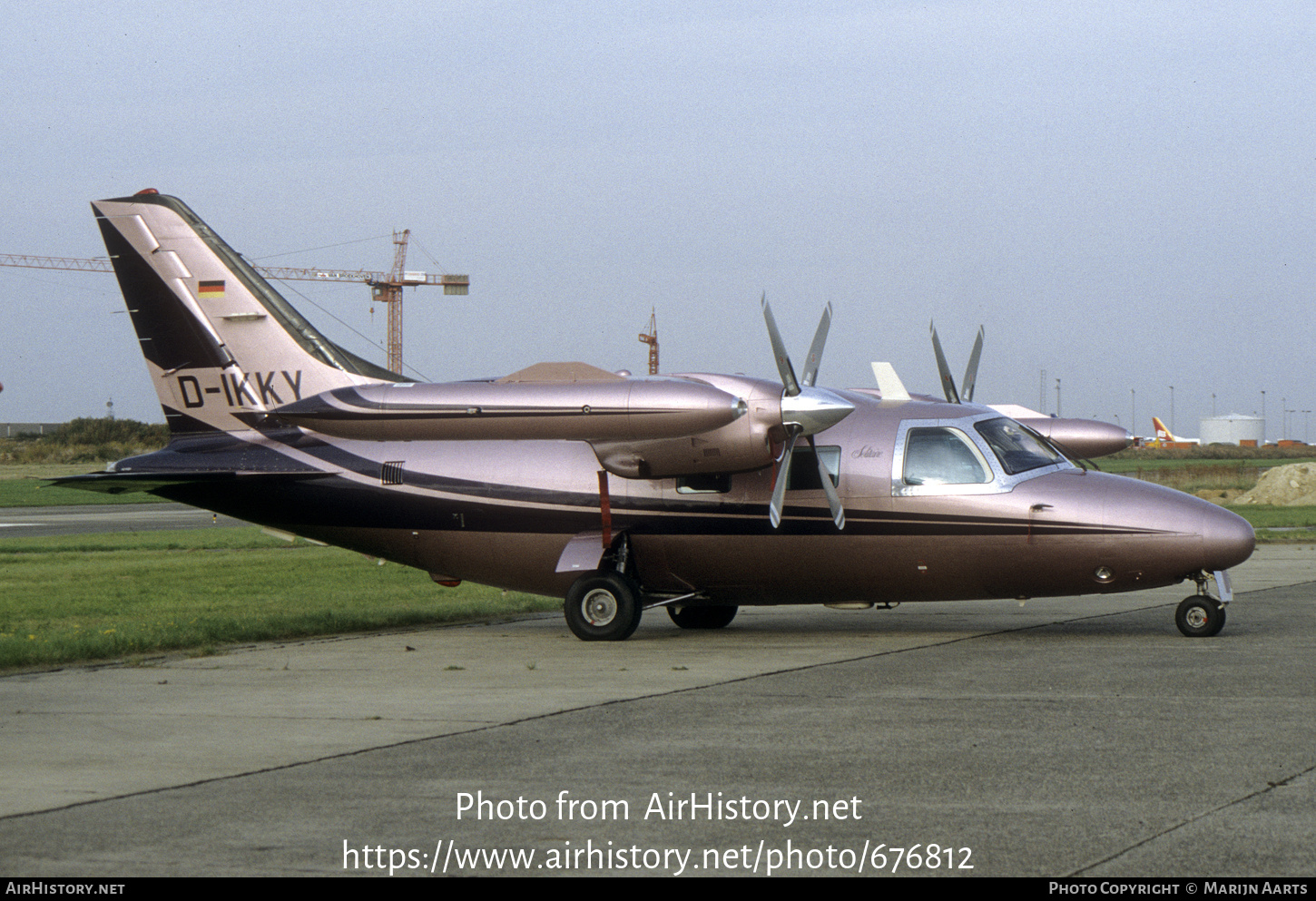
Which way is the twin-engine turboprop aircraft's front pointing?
to the viewer's right
